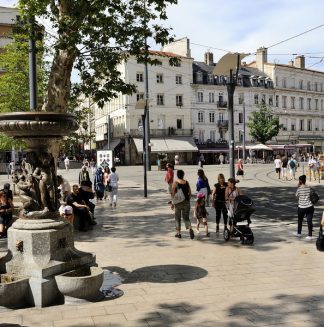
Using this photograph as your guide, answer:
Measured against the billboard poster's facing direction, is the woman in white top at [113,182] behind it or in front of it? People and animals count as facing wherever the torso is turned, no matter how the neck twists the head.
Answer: in front

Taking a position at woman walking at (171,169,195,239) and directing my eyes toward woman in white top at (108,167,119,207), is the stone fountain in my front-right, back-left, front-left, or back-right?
back-left

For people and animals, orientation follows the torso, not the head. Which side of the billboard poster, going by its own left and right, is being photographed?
front

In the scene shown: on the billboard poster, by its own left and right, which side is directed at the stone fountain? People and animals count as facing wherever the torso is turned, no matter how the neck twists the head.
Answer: front

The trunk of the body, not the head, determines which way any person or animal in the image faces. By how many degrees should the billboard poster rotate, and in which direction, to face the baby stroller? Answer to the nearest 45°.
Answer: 0° — it already faces it
